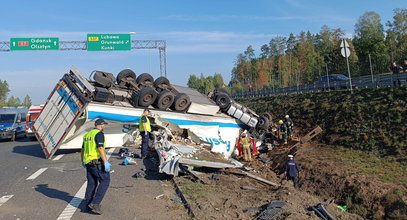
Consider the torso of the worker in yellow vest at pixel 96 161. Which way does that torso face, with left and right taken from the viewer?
facing away from the viewer and to the right of the viewer

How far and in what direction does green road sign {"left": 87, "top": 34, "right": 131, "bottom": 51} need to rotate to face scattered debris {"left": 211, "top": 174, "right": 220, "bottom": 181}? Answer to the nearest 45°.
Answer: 0° — it already faces it

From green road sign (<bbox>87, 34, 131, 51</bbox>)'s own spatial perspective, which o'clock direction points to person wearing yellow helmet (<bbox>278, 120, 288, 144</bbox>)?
The person wearing yellow helmet is roughly at 11 o'clock from the green road sign.

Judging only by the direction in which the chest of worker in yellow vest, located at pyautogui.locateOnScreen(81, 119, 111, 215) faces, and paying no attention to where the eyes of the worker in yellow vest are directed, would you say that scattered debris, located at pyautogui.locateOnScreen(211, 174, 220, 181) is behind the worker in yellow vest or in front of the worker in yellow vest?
in front

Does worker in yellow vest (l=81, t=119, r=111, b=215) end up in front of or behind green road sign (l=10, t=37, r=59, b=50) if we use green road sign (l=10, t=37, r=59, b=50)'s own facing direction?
in front

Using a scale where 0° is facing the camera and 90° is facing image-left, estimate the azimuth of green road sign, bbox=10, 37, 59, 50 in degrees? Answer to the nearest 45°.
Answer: approximately 0°

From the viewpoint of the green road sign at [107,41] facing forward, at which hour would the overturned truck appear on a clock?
The overturned truck is roughly at 12 o'clock from the green road sign.
